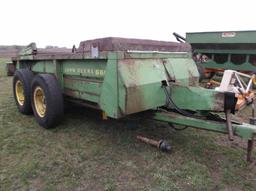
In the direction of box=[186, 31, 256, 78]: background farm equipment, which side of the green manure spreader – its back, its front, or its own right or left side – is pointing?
left

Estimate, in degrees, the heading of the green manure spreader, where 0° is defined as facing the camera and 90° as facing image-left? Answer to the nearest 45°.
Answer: approximately 315°
